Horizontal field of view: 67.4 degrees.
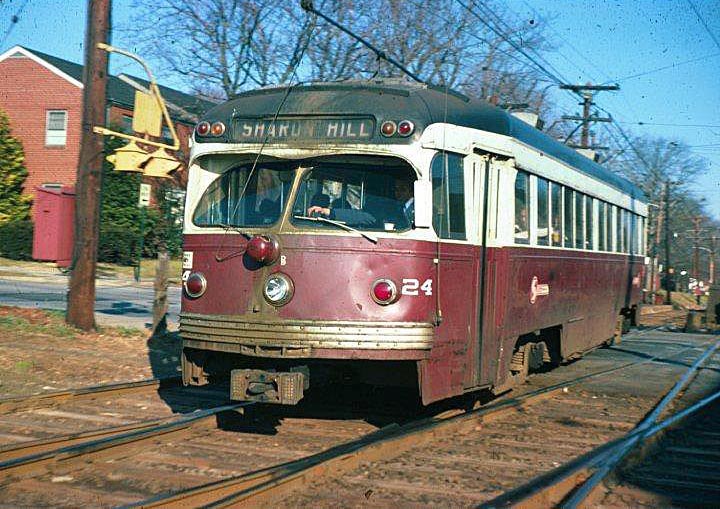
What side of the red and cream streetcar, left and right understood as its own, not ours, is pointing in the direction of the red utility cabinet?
right

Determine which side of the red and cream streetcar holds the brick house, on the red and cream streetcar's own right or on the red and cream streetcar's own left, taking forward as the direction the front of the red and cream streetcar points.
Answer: on the red and cream streetcar's own right

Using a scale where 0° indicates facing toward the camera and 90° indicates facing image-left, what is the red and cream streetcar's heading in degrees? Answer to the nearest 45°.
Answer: approximately 45°

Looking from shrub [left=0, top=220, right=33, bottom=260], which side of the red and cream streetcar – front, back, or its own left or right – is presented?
right

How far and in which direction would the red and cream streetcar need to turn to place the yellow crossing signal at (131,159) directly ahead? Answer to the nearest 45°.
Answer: approximately 90° to its right
